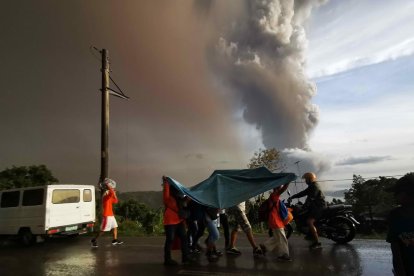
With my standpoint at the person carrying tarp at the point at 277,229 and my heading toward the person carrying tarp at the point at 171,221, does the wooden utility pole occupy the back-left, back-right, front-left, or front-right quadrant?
front-right

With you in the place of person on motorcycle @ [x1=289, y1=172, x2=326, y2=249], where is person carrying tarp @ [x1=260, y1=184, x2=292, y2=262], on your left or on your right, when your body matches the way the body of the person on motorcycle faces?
on your left

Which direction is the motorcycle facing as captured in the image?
to the viewer's left

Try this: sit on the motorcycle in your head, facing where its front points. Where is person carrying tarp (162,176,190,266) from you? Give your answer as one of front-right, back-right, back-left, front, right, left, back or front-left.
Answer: front-left

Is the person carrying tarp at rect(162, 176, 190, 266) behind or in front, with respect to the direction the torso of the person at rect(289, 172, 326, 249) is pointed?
in front
